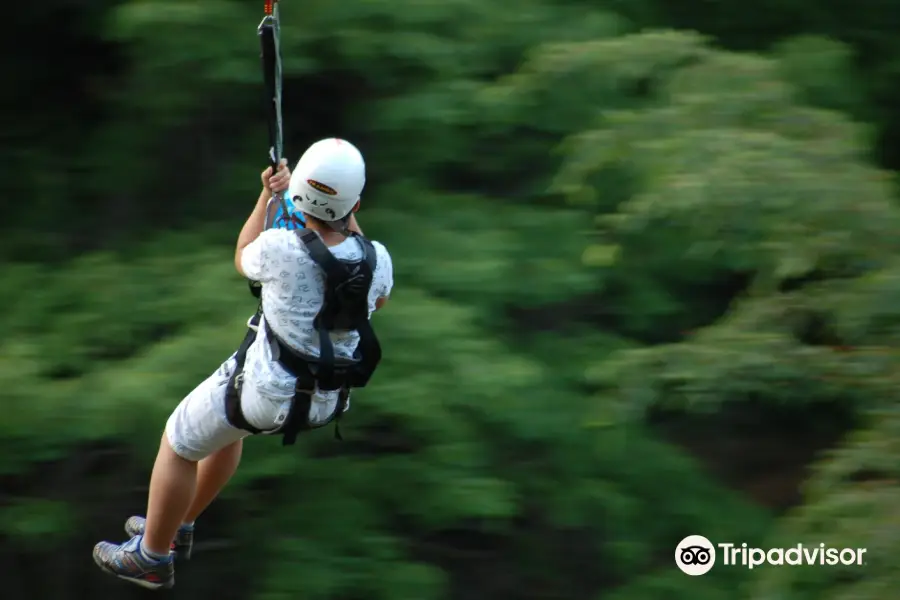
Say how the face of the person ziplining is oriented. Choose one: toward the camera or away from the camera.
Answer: away from the camera

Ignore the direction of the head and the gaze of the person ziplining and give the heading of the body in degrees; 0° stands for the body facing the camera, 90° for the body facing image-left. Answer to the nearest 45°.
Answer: approximately 135°
